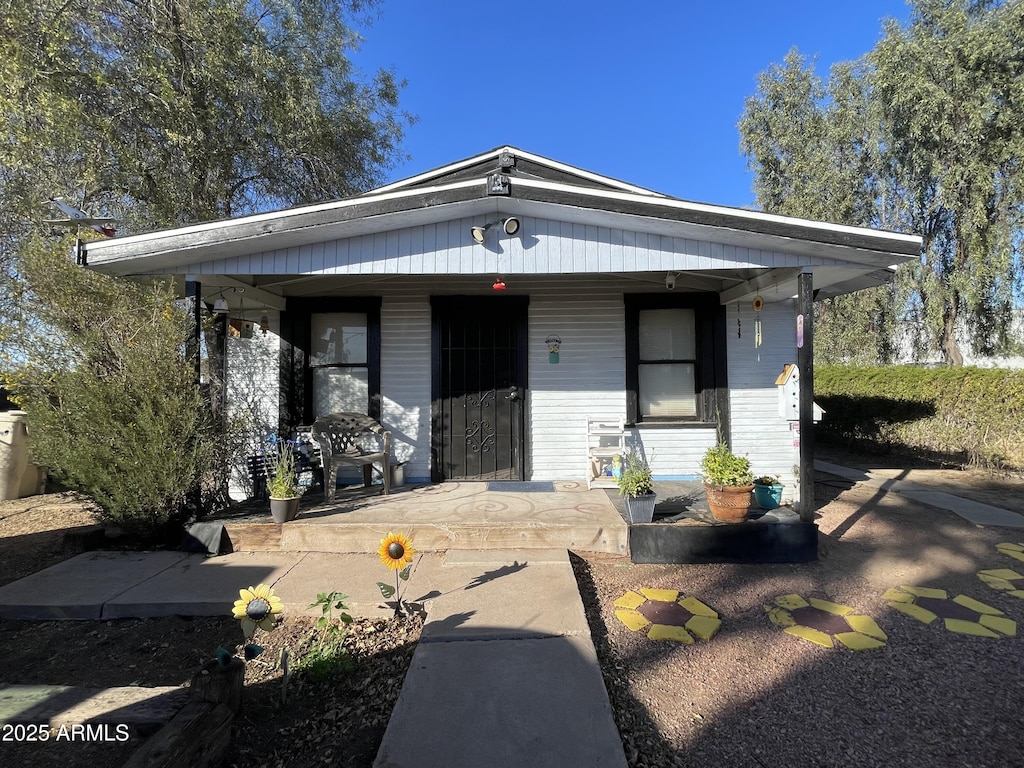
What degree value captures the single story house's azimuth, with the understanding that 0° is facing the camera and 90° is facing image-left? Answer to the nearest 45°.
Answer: approximately 0°

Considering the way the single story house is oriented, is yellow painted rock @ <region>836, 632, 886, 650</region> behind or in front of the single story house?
in front

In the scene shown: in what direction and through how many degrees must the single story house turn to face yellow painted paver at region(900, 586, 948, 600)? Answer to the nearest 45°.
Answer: approximately 45° to its left

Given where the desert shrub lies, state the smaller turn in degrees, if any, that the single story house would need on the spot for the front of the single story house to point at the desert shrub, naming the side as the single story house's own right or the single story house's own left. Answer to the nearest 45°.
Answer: approximately 45° to the single story house's own right

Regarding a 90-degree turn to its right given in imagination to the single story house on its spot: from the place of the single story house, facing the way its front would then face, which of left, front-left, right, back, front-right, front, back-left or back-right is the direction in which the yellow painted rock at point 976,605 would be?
back-left

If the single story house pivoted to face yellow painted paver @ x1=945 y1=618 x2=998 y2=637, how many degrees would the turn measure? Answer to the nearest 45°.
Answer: approximately 45° to its left

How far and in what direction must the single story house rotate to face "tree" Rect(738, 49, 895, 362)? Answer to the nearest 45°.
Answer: approximately 135° to its left

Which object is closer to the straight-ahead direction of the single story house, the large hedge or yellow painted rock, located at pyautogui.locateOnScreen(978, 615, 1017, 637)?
the yellow painted rock

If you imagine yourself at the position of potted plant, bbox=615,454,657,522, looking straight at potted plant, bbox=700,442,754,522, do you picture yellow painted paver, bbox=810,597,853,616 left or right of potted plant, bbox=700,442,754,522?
right

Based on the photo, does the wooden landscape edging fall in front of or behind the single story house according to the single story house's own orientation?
in front

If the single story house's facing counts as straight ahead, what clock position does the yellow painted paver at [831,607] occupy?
The yellow painted paver is roughly at 11 o'clock from the single story house.
